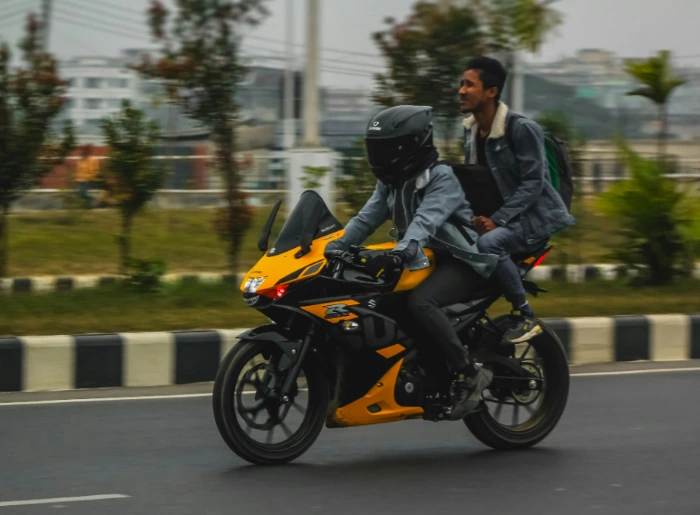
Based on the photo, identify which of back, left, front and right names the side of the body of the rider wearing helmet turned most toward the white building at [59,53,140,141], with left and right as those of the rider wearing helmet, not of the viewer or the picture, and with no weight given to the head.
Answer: right

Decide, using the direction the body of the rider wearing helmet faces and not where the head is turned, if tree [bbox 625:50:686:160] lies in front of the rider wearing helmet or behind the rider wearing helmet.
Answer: behind

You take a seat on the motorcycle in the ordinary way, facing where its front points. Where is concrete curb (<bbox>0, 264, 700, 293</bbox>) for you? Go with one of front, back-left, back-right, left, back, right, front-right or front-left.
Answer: back-right

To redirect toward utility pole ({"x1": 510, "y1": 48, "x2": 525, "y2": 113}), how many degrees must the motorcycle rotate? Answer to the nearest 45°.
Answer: approximately 135° to its right

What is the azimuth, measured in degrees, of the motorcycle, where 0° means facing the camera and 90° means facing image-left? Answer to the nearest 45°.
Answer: approximately 45°

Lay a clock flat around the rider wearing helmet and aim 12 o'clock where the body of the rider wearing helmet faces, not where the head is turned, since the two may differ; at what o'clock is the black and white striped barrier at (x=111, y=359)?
The black and white striped barrier is roughly at 3 o'clock from the rider wearing helmet.

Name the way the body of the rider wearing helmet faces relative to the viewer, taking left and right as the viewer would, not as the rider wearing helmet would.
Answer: facing the viewer and to the left of the viewer

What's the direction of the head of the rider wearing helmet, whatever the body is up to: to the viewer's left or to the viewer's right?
to the viewer's left

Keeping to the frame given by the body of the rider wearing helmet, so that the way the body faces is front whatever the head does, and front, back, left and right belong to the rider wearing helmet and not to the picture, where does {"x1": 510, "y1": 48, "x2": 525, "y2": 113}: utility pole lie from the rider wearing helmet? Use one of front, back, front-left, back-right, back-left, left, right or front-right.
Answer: back-right

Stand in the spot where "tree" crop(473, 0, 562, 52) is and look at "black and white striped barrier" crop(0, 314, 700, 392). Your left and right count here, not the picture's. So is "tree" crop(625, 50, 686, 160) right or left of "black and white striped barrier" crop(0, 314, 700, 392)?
left

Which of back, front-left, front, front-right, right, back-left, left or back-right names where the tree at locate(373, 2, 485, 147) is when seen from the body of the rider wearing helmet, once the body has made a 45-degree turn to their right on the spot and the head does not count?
right

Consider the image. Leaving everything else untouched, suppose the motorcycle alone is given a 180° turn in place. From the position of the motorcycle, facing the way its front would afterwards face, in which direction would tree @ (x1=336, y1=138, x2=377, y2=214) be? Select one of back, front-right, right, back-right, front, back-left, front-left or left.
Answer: front-left

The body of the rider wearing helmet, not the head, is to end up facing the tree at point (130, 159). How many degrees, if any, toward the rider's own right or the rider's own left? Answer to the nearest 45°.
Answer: approximately 90° to the rider's own right

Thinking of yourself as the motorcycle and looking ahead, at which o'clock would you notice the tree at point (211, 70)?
The tree is roughly at 4 o'clock from the motorcycle.

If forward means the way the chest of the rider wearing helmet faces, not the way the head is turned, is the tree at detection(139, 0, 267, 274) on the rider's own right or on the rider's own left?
on the rider's own right

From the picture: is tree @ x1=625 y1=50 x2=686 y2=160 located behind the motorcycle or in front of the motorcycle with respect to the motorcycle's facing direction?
behind

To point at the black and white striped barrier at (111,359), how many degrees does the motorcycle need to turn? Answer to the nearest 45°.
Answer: approximately 90° to its right
